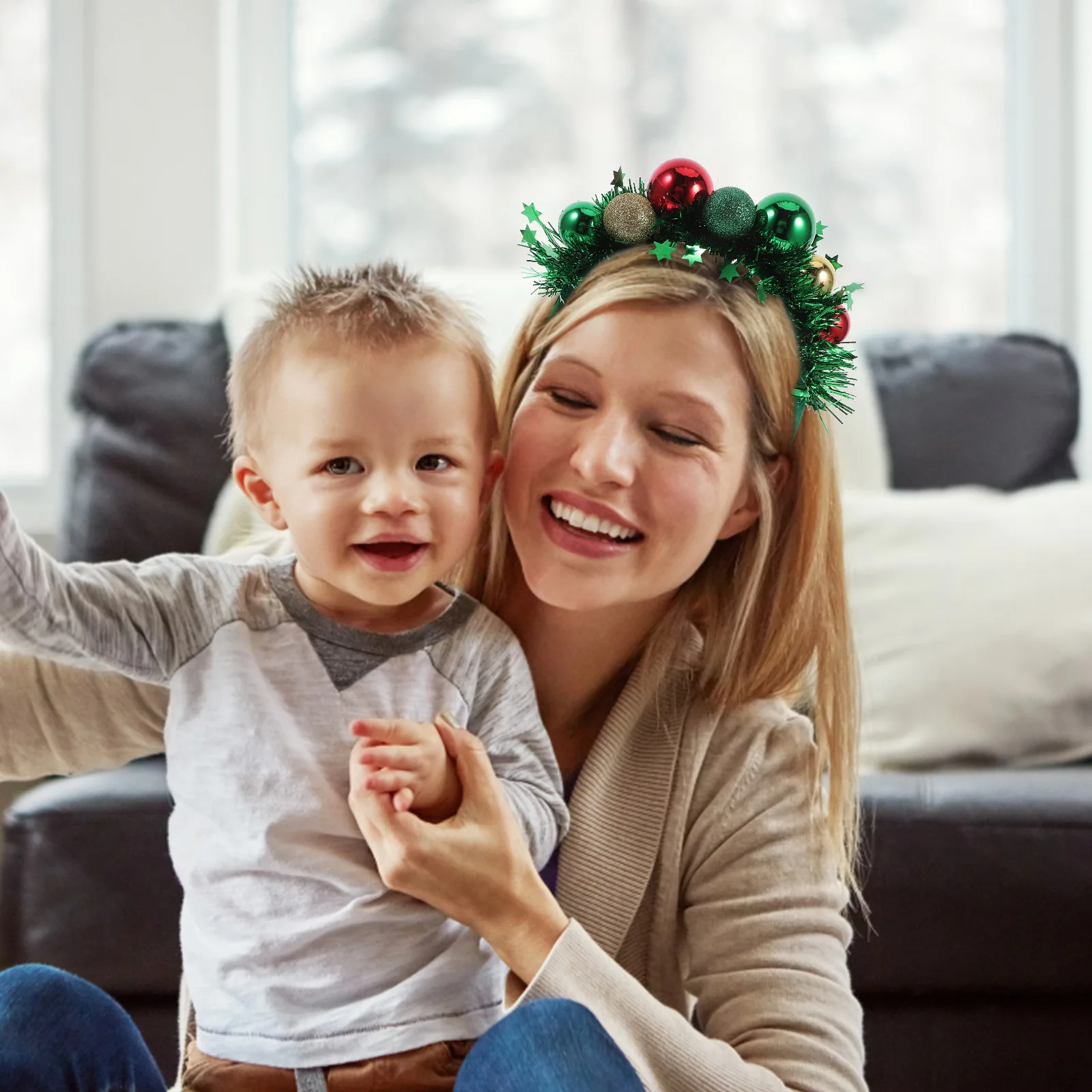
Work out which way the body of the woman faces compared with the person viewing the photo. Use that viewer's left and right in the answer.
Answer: facing the viewer and to the left of the viewer

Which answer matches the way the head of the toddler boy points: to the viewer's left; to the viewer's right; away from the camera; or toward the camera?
toward the camera

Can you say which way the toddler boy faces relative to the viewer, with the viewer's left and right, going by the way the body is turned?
facing the viewer

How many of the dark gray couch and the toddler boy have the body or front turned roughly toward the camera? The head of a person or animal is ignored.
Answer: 2

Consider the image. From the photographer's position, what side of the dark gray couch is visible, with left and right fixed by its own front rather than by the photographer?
front

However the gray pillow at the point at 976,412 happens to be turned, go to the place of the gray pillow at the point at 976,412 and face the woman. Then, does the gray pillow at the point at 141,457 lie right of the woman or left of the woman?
right

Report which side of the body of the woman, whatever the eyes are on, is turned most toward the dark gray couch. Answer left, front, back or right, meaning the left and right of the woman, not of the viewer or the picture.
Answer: back

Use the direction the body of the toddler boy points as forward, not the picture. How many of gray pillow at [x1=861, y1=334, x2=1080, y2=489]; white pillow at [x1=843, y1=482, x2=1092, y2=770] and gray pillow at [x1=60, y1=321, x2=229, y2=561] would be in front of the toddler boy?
0
